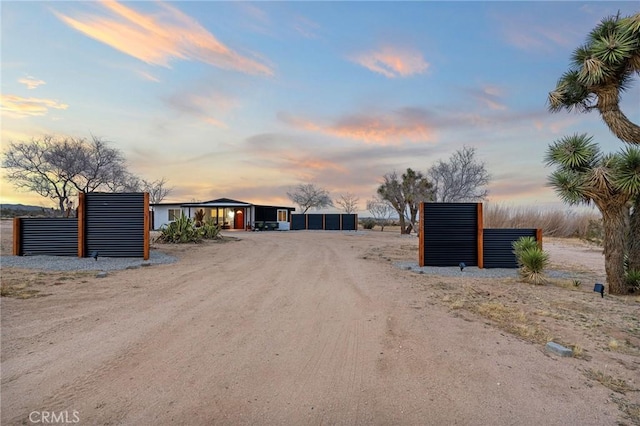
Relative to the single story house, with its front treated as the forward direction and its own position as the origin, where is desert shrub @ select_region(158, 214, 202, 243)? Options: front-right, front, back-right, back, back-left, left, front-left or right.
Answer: front

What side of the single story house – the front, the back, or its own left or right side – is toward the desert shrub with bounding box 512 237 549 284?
front

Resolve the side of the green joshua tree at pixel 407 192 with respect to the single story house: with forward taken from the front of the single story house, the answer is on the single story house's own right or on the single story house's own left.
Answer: on the single story house's own left

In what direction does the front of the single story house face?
toward the camera

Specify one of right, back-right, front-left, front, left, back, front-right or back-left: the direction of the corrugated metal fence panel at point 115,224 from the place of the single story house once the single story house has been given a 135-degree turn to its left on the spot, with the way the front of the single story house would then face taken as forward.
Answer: back-right

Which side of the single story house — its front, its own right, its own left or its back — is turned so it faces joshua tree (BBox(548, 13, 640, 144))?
front
